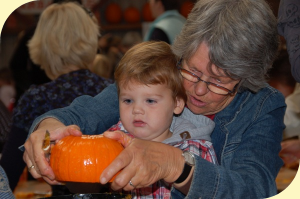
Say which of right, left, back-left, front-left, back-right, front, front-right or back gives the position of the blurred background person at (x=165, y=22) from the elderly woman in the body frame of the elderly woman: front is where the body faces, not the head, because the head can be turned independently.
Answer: back-right

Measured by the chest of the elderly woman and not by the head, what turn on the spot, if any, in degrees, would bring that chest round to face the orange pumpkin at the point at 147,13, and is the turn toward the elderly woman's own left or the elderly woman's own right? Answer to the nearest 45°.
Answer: approximately 135° to the elderly woman's own right

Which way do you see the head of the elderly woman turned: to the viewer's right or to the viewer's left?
to the viewer's left

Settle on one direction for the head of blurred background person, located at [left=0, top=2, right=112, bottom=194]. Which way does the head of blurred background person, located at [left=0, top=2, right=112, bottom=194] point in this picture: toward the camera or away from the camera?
away from the camera

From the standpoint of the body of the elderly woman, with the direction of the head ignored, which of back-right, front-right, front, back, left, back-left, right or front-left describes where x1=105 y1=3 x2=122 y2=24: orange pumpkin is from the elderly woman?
back-right

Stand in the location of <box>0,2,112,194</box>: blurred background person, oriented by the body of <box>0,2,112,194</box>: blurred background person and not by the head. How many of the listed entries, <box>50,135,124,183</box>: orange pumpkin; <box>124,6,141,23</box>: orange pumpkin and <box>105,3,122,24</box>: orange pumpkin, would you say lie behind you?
1

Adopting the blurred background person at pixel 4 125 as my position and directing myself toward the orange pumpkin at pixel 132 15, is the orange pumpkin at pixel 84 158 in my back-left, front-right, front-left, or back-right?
back-right

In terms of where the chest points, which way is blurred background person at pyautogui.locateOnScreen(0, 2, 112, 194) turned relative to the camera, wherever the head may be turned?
away from the camera

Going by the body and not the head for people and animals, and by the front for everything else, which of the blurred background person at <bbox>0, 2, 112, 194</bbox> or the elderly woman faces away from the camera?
the blurred background person

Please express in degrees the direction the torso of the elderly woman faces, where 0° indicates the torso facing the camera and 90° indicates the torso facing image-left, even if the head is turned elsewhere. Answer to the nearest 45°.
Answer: approximately 45°

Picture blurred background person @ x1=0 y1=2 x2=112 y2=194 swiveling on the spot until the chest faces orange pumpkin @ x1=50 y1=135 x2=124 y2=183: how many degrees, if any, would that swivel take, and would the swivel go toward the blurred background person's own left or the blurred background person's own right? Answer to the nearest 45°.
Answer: approximately 180°

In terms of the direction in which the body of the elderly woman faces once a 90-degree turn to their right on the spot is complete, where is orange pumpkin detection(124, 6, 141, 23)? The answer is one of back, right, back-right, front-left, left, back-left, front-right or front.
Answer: front-right

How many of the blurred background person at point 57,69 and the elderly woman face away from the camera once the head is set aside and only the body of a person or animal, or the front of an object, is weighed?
1
